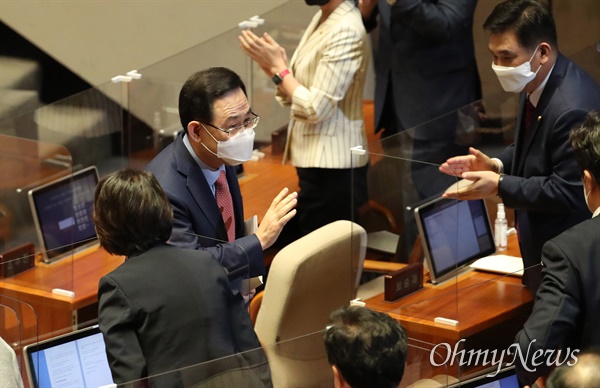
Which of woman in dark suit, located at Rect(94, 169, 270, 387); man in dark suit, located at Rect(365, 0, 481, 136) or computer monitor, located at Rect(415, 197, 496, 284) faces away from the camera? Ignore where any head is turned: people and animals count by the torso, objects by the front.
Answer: woman in dark suit, located at Rect(94, 169, 270, 387)

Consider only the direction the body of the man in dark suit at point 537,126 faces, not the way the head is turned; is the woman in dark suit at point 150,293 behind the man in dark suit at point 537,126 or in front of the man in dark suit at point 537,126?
in front

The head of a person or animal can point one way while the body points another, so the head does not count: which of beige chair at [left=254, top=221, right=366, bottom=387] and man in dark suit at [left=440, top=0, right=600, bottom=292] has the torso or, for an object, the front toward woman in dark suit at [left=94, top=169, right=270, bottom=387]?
man in dark suit at [left=440, top=0, right=600, bottom=292]

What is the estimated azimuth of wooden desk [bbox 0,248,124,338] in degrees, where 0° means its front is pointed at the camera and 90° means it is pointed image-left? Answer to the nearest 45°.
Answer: approximately 315°

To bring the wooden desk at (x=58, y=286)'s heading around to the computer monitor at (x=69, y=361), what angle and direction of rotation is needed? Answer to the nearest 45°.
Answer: approximately 45° to its right

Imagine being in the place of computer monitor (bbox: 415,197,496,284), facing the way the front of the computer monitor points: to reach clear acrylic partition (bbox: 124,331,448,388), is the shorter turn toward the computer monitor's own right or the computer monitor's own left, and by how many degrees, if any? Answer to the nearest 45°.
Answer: approximately 45° to the computer monitor's own right

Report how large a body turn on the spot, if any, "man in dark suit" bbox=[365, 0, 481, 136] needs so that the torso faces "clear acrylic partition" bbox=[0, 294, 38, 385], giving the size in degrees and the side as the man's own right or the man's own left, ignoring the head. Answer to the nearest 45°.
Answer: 0° — they already face it

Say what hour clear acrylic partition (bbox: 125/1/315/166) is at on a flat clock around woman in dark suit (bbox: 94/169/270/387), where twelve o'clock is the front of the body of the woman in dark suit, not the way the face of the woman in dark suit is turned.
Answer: The clear acrylic partition is roughly at 12 o'clock from the woman in dark suit.

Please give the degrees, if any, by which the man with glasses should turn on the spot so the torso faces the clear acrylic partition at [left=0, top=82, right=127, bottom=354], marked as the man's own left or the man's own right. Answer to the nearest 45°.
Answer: approximately 180°

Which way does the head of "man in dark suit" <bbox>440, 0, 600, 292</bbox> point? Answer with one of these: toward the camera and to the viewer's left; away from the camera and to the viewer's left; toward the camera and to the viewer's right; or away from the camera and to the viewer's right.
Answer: toward the camera and to the viewer's left

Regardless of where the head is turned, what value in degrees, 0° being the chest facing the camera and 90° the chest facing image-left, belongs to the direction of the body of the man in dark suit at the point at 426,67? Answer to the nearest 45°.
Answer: approximately 45°

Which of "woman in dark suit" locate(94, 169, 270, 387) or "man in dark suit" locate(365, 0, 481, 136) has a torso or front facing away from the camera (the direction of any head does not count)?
"woman in dark suit" locate(94, 169, 270, 387)

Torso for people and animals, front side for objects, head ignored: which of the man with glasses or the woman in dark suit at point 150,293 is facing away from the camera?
the woman in dark suit

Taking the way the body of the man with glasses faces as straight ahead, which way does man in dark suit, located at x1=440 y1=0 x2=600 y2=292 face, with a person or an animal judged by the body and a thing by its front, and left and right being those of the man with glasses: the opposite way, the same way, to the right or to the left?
to the right

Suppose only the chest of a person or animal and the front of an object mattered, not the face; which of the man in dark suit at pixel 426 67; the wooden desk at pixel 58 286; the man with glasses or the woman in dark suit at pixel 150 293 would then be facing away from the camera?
the woman in dark suit at pixel 150 293
